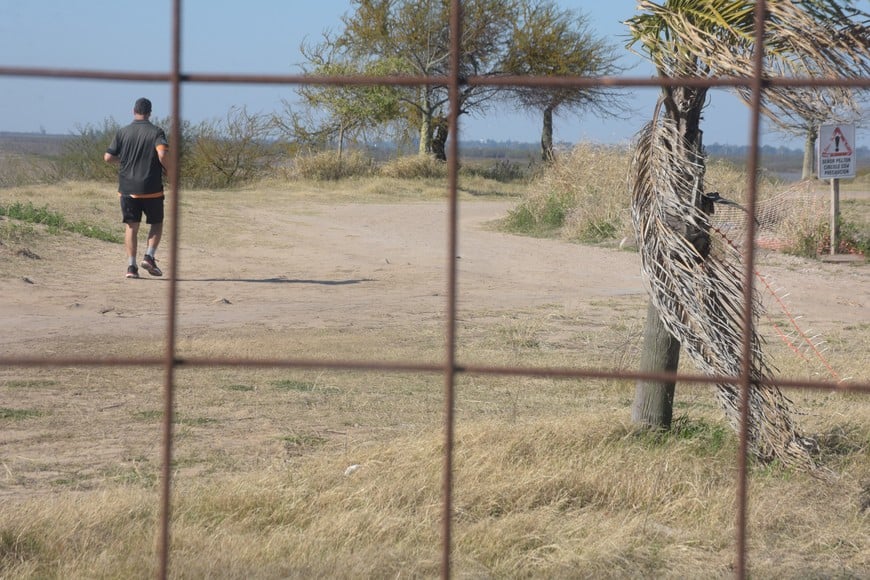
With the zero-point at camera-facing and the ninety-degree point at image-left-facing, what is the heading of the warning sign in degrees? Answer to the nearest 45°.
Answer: approximately 0°

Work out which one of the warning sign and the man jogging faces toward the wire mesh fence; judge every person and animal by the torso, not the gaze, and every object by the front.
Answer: the warning sign

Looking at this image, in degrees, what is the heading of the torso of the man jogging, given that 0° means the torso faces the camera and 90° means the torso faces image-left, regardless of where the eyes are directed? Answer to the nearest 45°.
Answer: approximately 180°

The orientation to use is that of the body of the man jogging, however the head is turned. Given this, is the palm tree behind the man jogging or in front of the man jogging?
behind

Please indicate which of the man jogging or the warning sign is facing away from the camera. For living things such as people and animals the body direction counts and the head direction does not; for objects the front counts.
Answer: the man jogging

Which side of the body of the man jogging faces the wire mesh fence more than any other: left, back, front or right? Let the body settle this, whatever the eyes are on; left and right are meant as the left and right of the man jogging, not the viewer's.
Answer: back

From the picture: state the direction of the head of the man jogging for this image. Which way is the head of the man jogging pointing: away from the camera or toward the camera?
away from the camera

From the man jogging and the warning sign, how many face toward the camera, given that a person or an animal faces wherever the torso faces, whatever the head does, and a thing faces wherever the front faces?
1
